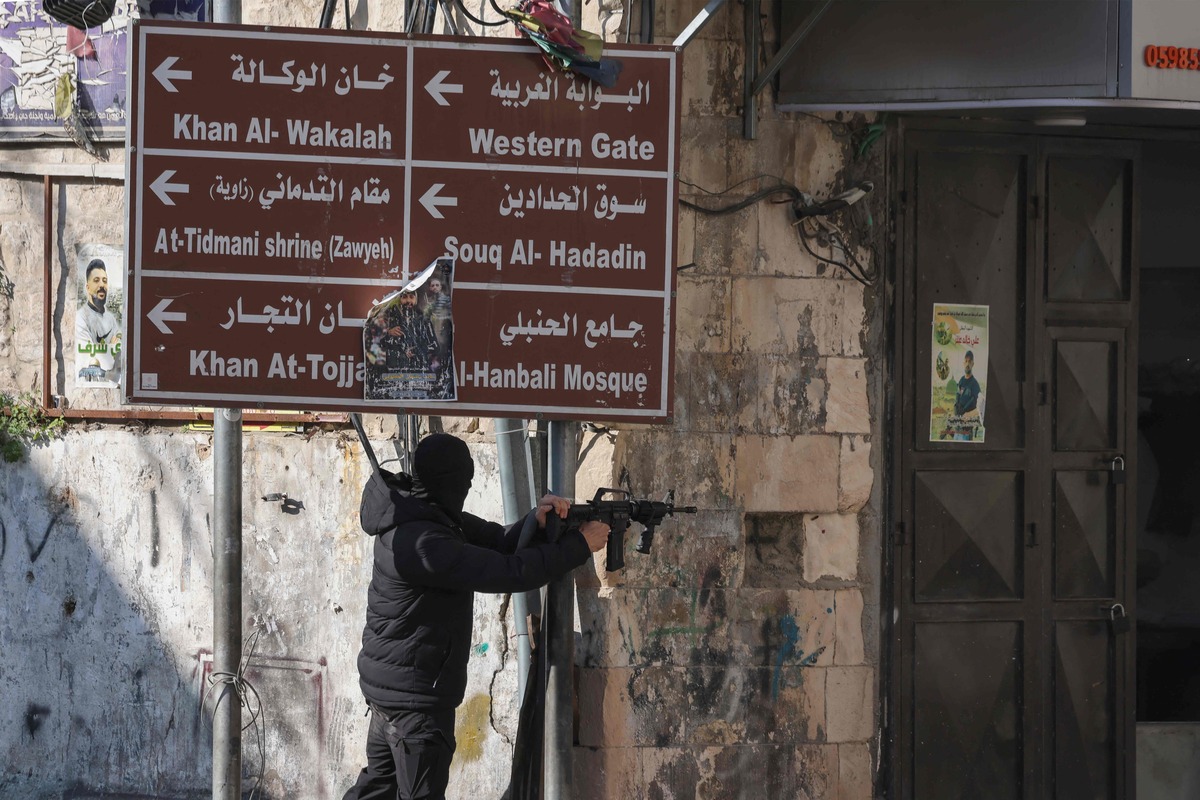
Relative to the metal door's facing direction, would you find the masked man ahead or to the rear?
ahead

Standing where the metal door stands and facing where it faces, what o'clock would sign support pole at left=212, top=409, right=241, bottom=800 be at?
The sign support pole is roughly at 2 o'clock from the metal door.

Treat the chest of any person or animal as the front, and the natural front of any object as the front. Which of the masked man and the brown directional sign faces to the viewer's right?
the masked man

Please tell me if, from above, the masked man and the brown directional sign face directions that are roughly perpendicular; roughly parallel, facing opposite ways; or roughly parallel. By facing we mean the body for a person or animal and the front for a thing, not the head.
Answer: roughly perpendicular

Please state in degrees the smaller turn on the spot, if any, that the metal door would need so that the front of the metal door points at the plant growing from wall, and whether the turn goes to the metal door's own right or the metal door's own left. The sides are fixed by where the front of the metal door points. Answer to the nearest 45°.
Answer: approximately 90° to the metal door's own right

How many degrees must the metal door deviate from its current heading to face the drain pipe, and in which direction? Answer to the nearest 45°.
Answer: approximately 45° to its right

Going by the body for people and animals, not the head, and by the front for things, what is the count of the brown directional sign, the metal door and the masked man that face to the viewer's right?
1

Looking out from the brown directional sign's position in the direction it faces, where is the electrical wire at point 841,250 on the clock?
The electrical wire is roughly at 8 o'clock from the brown directional sign.

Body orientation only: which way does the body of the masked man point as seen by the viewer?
to the viewer's right

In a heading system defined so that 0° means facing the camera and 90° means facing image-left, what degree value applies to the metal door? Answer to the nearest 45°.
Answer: approximately 0°

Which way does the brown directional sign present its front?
toward the camera

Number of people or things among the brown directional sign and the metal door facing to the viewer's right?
0

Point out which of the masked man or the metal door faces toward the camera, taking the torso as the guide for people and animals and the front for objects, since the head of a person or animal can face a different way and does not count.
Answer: the metal door
